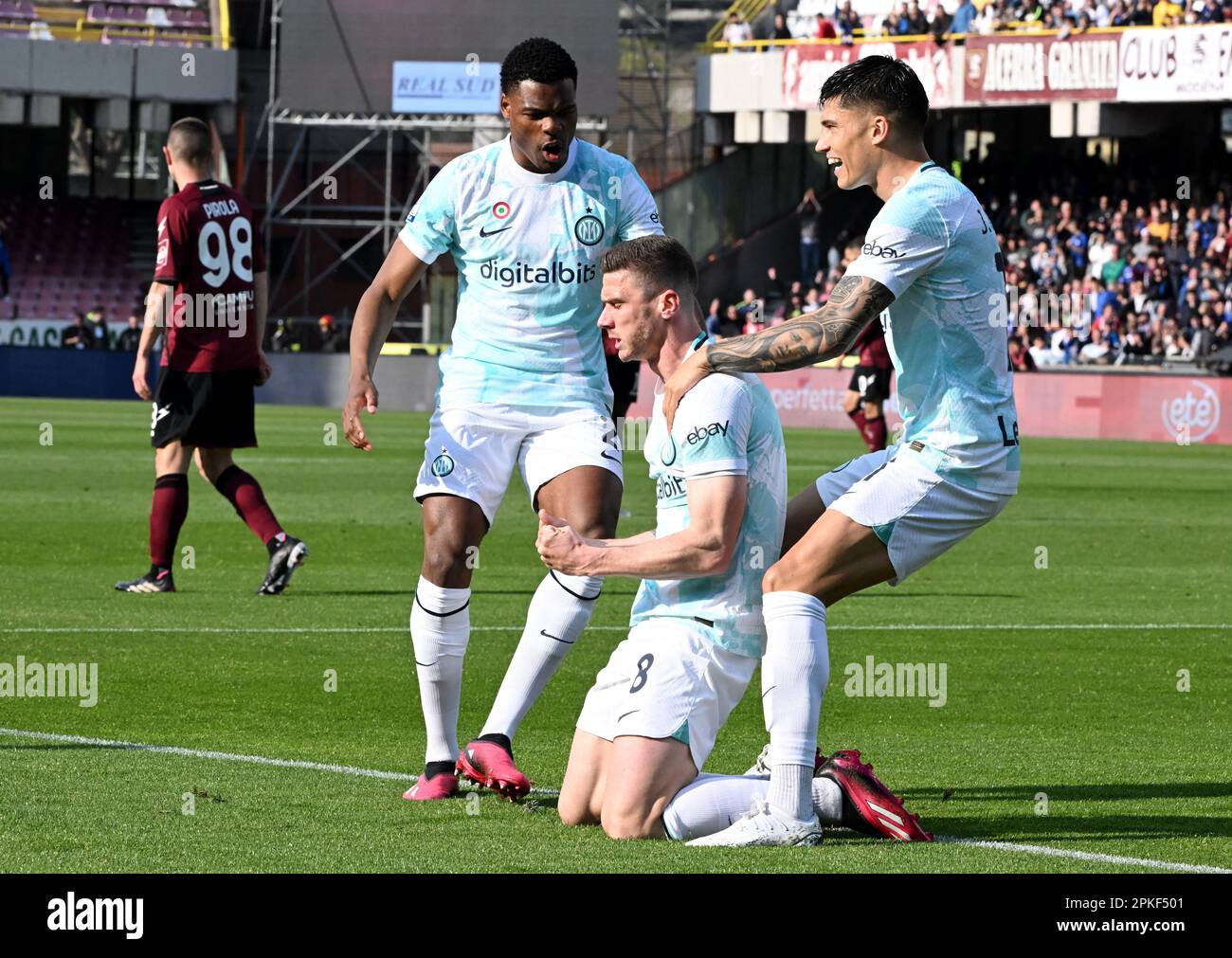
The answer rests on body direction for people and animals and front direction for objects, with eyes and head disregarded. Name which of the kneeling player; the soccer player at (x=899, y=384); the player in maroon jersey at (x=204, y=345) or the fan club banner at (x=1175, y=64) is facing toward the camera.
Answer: the fan club banner

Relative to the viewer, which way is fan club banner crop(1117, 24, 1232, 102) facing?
toward the camera

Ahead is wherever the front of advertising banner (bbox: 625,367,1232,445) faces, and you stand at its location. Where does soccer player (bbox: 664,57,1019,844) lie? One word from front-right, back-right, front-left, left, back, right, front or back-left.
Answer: front

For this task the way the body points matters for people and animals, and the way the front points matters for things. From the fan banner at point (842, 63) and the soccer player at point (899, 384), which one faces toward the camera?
the fan banner

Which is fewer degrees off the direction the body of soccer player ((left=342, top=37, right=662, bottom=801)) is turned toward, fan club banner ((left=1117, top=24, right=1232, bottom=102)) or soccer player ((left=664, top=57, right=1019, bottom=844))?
the soccer player

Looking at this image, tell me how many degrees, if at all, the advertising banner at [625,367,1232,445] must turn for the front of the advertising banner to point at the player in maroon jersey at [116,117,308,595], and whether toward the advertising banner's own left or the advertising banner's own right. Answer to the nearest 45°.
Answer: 0° — it already faces them

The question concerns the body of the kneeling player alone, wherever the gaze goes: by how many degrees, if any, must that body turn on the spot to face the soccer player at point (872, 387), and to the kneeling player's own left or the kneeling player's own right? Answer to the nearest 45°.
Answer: approximately 90° to the kneeling player's own right

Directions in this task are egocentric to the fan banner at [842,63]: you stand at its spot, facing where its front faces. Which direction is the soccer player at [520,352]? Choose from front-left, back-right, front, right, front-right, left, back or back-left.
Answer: front

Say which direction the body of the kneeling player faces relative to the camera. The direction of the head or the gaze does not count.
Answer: to the viewer's left

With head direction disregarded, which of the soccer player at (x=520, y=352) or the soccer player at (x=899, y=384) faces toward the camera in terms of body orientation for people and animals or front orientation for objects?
the soccer player at (x=520, y=352)

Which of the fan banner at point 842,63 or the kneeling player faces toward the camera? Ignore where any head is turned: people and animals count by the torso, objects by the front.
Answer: the fan banner

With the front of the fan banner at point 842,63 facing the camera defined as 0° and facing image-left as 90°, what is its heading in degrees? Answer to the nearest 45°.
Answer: approximately 0°

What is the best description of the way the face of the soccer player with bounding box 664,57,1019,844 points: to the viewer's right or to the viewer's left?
to the viewer's left

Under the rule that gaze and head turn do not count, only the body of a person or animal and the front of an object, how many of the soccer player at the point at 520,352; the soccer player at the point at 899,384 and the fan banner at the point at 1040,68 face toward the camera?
2

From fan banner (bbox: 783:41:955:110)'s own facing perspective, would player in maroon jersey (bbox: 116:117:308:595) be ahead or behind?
ahead

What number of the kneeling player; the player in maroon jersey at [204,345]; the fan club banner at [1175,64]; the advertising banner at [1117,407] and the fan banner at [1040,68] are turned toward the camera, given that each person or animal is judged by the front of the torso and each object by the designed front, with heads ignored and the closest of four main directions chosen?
3

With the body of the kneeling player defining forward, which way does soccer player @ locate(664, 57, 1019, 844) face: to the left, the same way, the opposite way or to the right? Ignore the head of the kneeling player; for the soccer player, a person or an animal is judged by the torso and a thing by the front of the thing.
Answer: the same way

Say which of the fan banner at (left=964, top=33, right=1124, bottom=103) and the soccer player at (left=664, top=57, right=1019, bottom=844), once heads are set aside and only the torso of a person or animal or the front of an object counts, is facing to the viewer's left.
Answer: the soccer player

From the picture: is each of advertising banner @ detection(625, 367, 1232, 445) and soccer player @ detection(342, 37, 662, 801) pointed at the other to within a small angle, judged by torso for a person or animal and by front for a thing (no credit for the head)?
no

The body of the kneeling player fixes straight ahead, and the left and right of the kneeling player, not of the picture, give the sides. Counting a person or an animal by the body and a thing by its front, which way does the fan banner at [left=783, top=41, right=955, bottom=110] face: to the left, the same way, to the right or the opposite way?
to the left

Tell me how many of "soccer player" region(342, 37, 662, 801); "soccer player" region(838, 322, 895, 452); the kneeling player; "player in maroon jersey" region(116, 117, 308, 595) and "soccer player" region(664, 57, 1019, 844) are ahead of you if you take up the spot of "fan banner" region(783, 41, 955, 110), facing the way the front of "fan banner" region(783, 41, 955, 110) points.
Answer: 5
